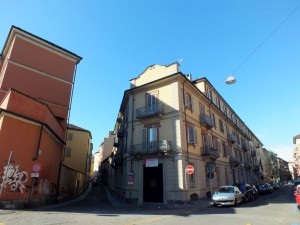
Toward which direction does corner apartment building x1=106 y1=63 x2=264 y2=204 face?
toward the camera

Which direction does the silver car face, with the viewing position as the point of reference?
facing the viewer and to the left of the viewer

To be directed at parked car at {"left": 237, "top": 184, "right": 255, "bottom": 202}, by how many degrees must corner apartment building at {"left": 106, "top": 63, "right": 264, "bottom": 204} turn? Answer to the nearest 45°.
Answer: approximately 90° to its left

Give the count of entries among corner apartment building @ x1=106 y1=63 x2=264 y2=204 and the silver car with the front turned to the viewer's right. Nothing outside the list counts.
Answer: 0

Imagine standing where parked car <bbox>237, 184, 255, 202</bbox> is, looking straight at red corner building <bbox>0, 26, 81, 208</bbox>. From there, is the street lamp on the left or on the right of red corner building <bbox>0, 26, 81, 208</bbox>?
left

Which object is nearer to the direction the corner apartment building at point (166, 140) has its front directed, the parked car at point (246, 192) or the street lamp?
the street lamp

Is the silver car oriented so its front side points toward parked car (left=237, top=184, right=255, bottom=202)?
no

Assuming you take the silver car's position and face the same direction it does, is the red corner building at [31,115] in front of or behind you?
in front

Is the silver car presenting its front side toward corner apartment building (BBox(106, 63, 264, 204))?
no

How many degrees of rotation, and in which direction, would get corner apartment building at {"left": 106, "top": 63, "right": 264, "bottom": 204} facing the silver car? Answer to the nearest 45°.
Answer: approximately 45° to its left

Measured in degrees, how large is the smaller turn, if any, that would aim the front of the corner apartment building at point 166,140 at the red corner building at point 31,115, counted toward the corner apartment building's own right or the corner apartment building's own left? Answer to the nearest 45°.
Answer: approximately 45° to the corner apartment building's own right
